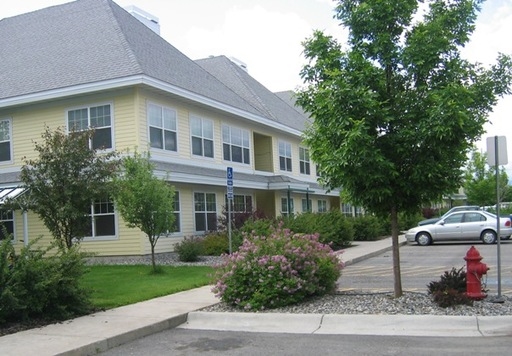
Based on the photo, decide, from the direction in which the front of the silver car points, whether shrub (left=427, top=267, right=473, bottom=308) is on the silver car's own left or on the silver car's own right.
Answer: on the silver car's own left

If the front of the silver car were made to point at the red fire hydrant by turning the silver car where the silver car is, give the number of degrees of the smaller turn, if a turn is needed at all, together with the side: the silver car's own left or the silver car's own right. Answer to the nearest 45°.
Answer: approximately 90° to the silver car's own left

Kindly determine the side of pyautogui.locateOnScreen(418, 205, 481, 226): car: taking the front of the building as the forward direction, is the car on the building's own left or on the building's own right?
on the building's own left

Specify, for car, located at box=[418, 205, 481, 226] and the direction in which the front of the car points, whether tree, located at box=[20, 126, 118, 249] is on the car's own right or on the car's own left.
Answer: on the car's own left

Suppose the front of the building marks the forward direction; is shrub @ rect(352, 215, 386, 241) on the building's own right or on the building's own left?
on the building's own left

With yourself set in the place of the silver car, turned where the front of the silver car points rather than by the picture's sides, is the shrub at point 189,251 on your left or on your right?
on your left

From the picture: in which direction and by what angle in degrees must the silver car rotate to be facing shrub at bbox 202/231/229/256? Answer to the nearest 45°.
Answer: approximately 45° to its left

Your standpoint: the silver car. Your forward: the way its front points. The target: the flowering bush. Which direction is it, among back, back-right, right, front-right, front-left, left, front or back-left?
left

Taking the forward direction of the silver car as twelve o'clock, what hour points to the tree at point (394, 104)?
The tree is roughly at 9 o'clock from the silver car.

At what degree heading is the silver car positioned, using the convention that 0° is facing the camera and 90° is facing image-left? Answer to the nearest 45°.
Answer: approximately 90°

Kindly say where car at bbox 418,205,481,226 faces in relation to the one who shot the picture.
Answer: facing to the left of the viewer
